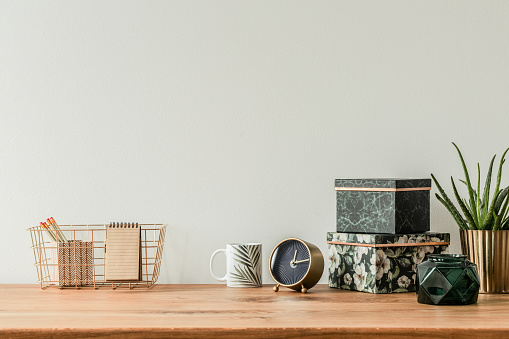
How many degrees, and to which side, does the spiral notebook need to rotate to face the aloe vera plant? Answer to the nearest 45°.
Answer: approximately 90° to its left

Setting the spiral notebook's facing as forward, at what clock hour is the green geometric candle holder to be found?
The green geometric candle holder is roughly at 10 o'clock from the spiral notebook.

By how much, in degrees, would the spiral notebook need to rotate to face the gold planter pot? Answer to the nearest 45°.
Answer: approximately 90° to its left

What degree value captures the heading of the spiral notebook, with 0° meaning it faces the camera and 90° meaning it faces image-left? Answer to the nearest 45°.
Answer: approximately 0°

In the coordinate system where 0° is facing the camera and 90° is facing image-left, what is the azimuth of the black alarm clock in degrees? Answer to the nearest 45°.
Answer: approximately 45°
